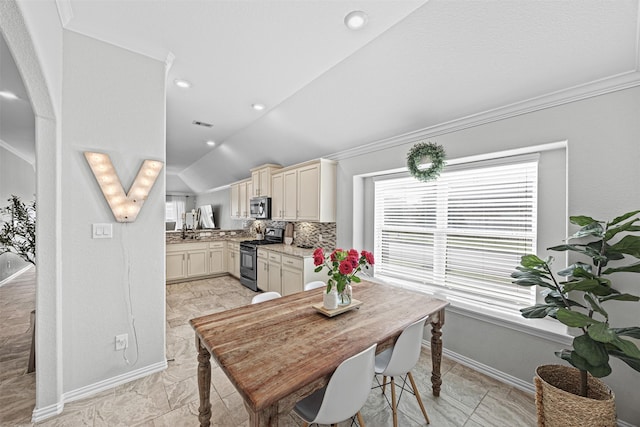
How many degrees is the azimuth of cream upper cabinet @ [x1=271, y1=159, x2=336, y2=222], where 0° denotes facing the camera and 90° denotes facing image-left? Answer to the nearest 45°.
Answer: approximately 45°

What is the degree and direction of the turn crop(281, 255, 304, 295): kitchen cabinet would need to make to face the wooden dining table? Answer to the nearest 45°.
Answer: approximately 45° to its left

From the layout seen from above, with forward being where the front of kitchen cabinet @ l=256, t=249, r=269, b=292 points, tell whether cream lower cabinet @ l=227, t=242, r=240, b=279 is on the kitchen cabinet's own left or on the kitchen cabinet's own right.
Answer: on the kitchen cabinet's own right

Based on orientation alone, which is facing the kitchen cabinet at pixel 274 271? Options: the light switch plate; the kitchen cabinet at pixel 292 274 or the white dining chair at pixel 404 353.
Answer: the white dining chair

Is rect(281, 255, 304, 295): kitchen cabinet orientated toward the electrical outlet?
yes

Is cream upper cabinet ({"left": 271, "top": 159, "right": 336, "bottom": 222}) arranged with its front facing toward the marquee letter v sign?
yes

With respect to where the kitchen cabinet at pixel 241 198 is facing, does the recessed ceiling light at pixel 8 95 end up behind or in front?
in front

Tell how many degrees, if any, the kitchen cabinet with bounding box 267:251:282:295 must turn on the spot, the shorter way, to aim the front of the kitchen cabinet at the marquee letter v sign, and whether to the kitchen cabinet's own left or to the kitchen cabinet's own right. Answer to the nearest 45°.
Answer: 0° — it already faces it

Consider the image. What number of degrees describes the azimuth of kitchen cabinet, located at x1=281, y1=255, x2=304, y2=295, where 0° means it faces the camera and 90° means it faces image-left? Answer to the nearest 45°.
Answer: approximately 45°
